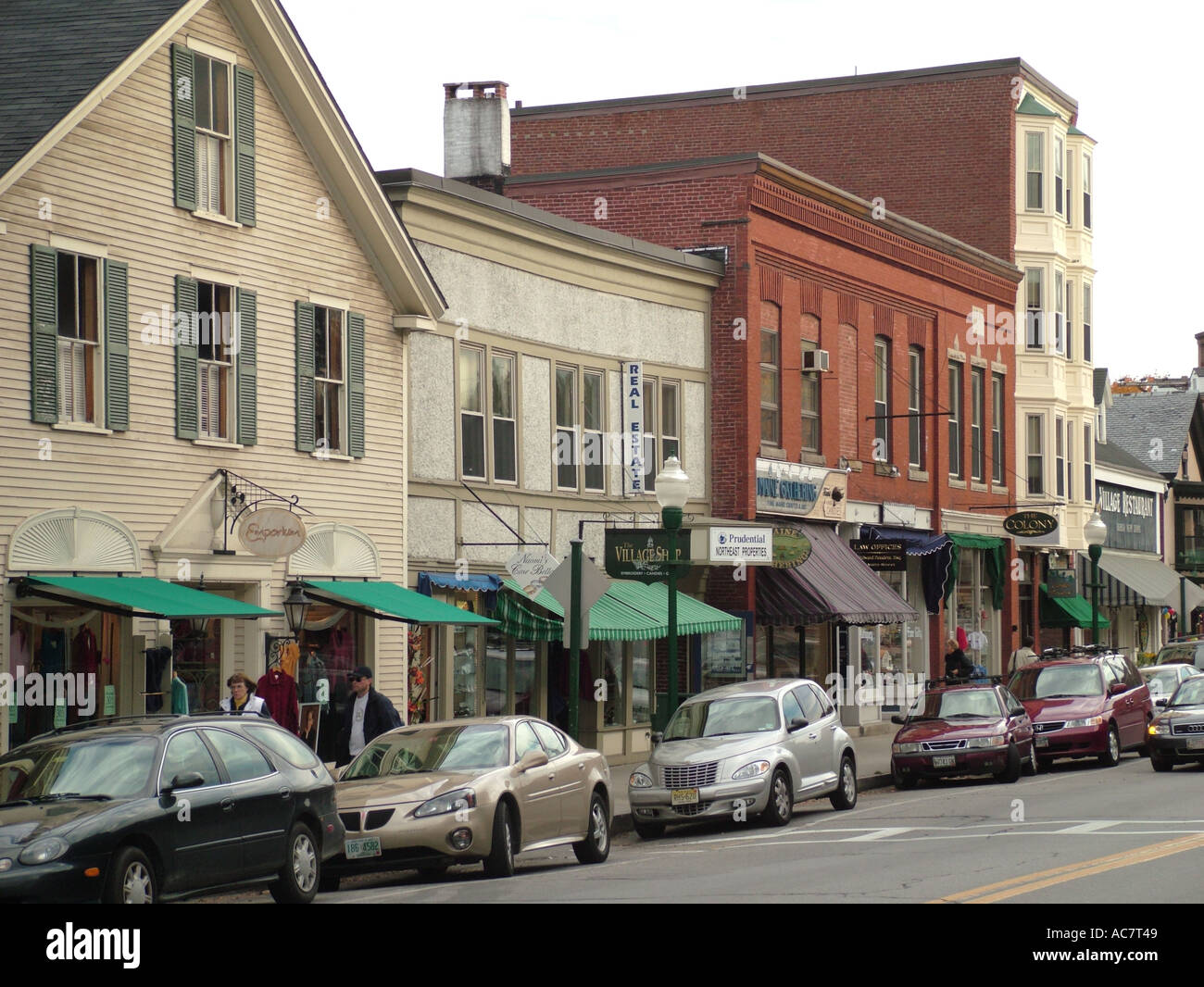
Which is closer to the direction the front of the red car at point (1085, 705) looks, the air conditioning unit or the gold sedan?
the gold sedan

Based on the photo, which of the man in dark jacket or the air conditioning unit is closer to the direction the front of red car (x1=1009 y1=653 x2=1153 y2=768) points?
the man in dark jacket

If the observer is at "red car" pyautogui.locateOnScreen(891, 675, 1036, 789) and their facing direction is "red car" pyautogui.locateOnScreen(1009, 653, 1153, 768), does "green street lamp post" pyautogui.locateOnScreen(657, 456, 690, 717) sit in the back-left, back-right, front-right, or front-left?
back-left

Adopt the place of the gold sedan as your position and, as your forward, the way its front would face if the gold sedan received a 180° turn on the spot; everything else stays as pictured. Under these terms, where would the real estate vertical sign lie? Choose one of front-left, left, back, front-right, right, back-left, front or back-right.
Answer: front-left
